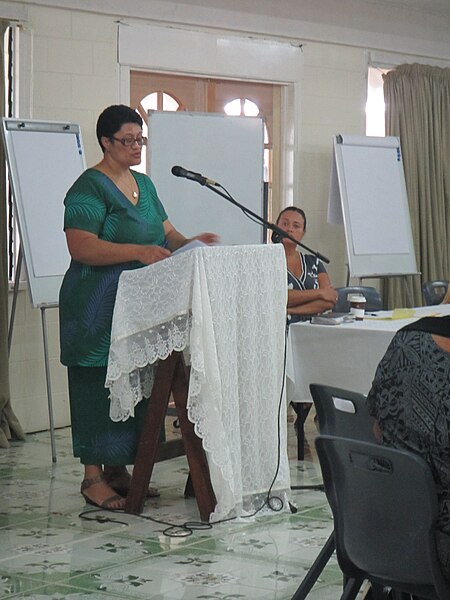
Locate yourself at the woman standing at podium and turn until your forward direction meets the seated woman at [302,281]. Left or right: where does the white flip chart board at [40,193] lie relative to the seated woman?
left

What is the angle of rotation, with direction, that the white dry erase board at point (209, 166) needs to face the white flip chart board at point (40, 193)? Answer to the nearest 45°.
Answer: approximately 45° to its right

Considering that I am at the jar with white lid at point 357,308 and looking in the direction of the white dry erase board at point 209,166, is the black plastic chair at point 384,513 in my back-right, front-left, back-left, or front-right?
back-left

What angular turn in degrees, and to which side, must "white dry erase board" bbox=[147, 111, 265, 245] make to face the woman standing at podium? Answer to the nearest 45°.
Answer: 0° — it already faces them

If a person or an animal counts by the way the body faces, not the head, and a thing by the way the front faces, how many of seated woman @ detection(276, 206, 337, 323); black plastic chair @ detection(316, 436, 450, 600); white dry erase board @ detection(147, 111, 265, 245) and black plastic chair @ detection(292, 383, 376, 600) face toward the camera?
2

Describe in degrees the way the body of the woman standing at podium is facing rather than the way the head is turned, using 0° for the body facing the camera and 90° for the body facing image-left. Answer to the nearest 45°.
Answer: approximately 315°

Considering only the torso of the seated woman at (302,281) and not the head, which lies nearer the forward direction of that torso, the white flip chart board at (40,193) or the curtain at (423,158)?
the white flip chart board

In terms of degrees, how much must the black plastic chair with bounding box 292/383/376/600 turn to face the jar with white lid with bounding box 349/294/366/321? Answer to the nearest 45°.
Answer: approximately 45° to its left

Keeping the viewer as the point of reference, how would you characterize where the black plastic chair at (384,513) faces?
facing away from the viewer and to the right of the viewer

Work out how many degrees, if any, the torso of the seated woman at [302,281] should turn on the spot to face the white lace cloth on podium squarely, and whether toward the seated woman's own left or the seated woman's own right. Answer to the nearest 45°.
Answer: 0° — they already face it

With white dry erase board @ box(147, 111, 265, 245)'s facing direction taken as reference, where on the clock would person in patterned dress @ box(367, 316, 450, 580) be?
The person in patterned dress is roughly at 12 o'clock from the white dry erase board.

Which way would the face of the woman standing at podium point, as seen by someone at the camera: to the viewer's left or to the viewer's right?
to the viewer's right
